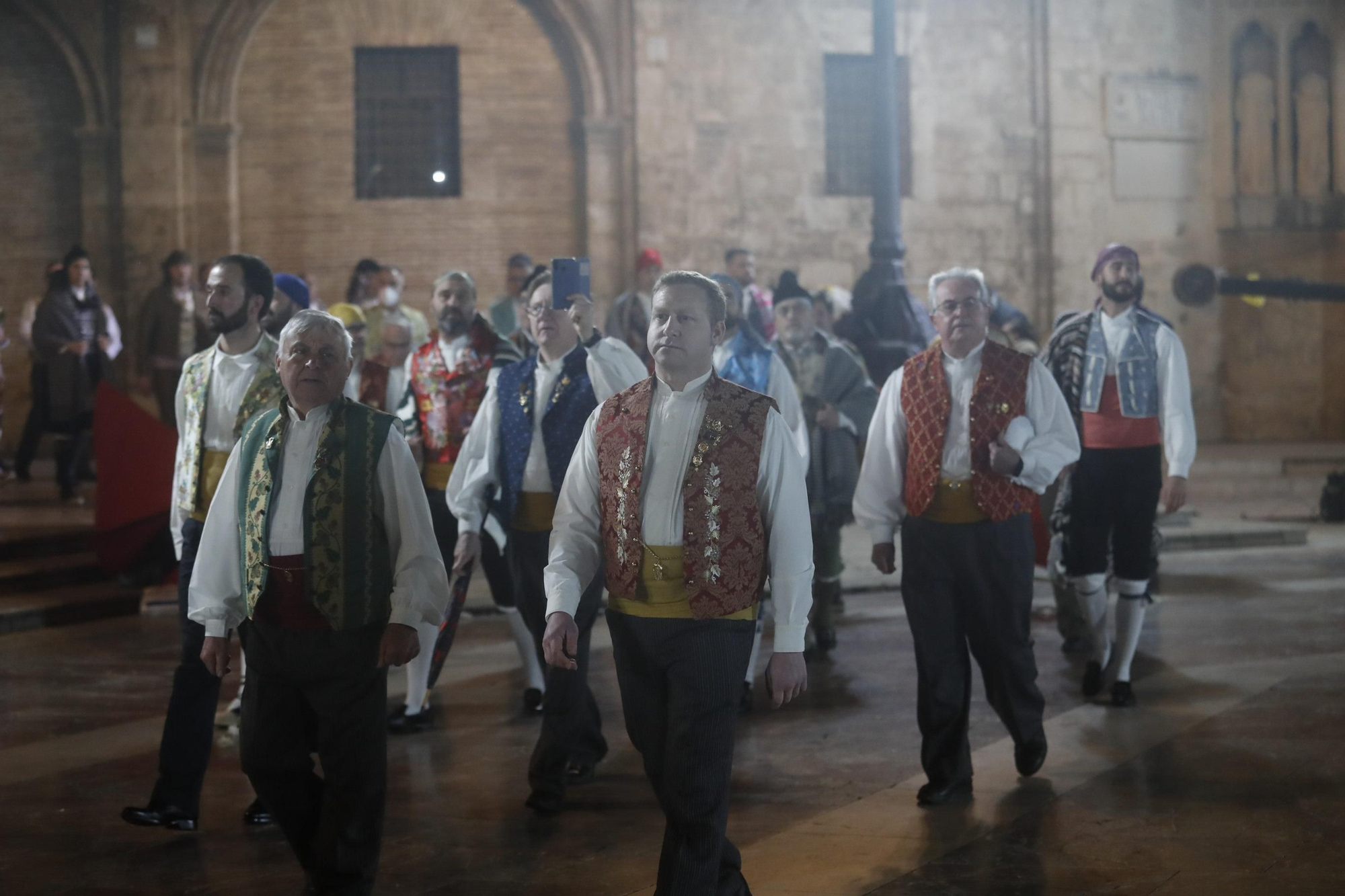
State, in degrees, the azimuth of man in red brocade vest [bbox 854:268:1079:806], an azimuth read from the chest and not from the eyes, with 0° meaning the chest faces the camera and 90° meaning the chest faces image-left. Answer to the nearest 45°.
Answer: approximately 0°

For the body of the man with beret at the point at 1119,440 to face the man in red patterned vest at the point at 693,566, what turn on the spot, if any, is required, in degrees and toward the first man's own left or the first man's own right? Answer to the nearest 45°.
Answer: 0° — they already face them

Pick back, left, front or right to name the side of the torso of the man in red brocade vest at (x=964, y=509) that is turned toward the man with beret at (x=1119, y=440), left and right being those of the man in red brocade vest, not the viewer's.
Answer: back

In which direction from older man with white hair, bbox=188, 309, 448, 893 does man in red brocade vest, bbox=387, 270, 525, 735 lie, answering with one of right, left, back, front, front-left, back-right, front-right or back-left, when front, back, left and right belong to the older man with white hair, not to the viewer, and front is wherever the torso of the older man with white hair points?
back-right

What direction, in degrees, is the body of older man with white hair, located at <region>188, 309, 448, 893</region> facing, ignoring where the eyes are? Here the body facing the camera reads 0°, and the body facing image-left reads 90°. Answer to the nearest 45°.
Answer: approximately 45°

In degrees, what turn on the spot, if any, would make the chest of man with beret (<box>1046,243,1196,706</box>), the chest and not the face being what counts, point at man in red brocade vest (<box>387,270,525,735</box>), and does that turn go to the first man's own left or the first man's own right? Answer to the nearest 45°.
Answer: approximately 90° to the first man's own right
